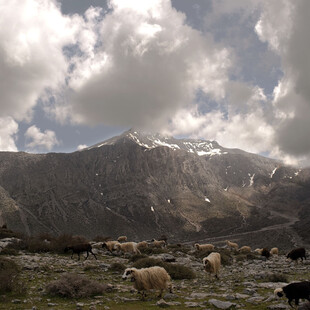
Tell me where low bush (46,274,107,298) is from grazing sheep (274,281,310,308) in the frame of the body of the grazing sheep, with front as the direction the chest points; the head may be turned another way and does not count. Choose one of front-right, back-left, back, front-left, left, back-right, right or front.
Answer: front

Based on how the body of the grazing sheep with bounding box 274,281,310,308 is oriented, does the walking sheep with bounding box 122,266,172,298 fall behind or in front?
in front

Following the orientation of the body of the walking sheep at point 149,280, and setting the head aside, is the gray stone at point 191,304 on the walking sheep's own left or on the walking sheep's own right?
on the walking sheep's own left

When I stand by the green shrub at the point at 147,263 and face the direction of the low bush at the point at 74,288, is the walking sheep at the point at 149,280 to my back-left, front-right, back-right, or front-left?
front-left

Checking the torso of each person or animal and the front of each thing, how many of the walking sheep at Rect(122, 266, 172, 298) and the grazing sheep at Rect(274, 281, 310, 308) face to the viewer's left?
2

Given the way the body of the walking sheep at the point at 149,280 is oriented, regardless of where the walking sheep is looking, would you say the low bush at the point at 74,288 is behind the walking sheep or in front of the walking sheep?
in front

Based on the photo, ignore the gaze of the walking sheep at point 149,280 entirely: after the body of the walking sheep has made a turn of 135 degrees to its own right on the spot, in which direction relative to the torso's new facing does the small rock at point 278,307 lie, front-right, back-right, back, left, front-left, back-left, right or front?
right

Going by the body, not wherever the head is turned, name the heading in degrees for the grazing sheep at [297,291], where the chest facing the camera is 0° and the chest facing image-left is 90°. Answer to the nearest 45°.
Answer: approximately 90°

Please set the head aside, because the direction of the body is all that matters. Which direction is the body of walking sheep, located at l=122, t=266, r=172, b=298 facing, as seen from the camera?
to the viewer's left

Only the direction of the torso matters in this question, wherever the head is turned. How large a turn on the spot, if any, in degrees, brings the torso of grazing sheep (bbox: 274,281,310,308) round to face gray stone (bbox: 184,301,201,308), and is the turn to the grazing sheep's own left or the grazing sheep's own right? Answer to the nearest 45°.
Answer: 0° — it already faces it
